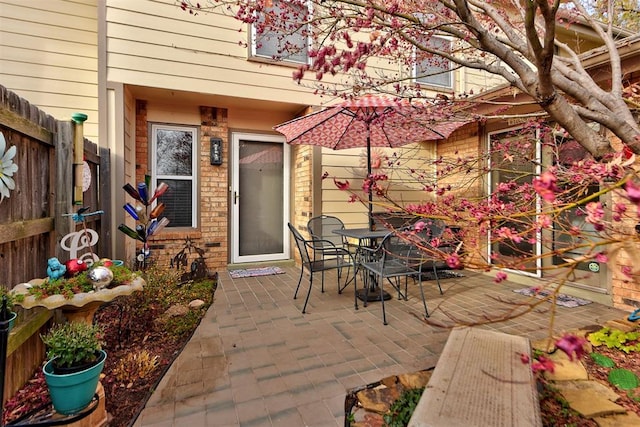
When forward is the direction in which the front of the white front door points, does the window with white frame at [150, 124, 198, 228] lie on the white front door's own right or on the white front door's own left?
on the white front door's own right

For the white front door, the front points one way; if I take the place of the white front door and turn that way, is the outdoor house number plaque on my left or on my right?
on my right

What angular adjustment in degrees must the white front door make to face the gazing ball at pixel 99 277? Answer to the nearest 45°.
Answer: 0° — it already faces it

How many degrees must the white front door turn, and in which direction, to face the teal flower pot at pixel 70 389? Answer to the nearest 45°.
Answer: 0° — it already faces it

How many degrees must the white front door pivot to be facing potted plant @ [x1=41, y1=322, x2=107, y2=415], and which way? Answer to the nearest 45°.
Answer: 0° — it already faces it

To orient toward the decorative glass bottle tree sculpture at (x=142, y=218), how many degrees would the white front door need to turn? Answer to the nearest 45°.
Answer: approximately 45° to its right

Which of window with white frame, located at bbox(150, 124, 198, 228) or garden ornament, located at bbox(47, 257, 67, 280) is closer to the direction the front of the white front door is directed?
the garden ornament

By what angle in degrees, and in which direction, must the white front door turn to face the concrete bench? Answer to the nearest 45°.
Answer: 0° — it already faces it

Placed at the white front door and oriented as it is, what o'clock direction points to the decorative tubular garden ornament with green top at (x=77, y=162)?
The decorative tubular garden ornament with green top is roughly at 1 o'clock from the white front door.

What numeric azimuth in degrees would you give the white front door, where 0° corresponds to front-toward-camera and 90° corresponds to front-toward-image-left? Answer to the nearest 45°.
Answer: approximately 0°
